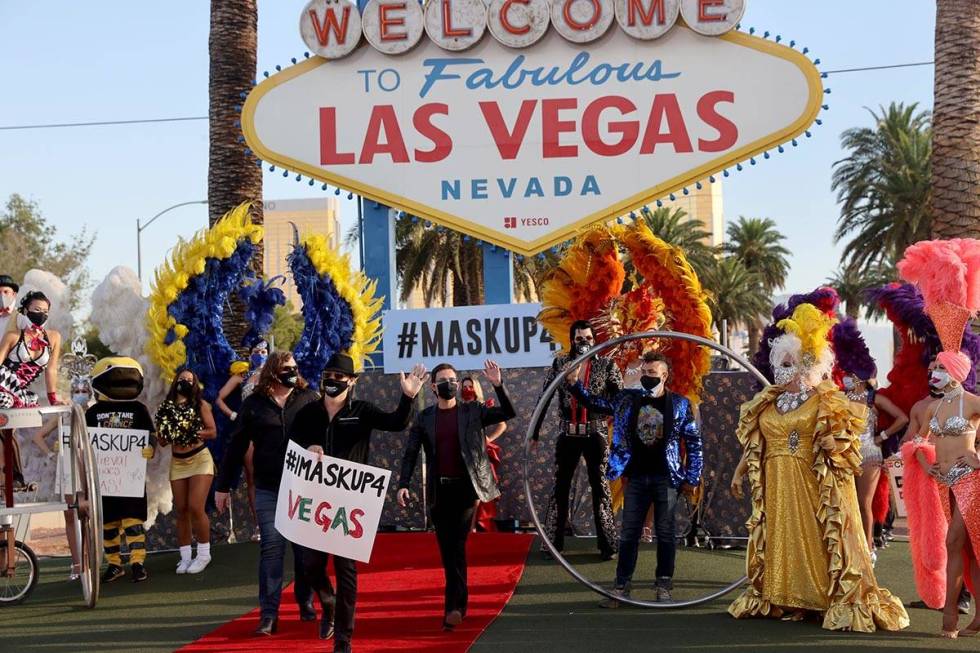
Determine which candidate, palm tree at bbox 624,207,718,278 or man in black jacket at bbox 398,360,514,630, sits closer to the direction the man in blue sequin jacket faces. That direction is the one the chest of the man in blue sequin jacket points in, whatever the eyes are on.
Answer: the man in black jacket

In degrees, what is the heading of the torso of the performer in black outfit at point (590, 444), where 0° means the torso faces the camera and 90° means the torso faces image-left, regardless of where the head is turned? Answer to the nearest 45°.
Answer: approximately 0°

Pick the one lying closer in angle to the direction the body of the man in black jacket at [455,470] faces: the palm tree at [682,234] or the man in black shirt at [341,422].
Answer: the man in black shirt

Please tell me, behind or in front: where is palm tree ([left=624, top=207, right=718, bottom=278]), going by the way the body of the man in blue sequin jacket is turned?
behind

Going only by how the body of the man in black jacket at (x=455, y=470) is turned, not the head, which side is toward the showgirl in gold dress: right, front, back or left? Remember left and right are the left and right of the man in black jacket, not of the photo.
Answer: left

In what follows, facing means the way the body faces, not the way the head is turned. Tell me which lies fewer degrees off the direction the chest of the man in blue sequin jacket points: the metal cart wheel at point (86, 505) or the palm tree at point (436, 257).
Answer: the metal cart wheel

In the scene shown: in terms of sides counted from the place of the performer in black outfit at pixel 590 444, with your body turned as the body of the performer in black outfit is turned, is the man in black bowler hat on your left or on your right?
on your right

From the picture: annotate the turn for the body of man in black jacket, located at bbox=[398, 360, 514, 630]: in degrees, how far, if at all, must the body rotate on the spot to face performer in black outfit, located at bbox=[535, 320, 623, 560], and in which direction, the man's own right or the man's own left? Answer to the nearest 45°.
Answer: approximately 135° to the man's own left

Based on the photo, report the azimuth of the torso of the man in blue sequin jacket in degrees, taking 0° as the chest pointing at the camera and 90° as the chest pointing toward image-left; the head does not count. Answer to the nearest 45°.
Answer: approximately 0°
